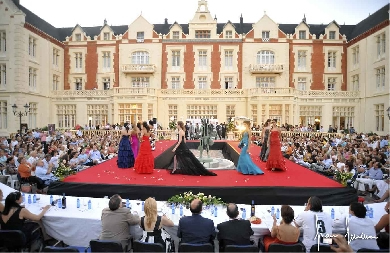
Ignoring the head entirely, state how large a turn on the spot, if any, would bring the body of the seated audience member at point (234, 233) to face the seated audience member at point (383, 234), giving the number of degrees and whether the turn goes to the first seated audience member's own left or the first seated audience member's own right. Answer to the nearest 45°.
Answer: approximately 90° to the first seated audience member's own right

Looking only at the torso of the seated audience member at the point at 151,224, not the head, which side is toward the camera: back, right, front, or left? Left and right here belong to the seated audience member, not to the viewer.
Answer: back

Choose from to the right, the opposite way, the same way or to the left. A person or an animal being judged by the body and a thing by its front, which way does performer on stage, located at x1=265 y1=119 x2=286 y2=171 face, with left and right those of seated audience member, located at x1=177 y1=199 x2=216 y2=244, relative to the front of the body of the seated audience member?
the opposite way

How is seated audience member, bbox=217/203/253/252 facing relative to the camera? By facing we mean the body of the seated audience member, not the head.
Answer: away from the camera

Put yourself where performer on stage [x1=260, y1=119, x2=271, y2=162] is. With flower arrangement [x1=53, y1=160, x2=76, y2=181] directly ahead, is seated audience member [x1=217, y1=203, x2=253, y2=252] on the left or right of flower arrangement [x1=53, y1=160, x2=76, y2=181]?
left

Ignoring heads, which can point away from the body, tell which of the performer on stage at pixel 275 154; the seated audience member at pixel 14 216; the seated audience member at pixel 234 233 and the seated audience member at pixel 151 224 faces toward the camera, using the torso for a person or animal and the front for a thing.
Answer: the performer on stage

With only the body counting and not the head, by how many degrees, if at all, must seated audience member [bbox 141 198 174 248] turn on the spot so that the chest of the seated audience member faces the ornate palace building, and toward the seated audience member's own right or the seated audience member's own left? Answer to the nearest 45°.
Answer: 0° — they already face it

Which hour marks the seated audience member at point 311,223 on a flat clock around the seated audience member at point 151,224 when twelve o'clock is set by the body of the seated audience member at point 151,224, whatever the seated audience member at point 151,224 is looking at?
the seated audience member at point 311,223 is roughly at 3 o'clock from the seated audience member at point 151,224.

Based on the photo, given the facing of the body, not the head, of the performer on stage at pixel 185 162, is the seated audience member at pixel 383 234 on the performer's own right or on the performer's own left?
on the performer's own left

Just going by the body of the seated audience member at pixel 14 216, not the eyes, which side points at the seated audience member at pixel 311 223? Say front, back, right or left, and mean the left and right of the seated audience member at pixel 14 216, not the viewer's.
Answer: right

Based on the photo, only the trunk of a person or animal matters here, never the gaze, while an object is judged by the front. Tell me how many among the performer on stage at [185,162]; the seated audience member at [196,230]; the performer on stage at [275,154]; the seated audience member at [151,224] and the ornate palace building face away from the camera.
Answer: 2
